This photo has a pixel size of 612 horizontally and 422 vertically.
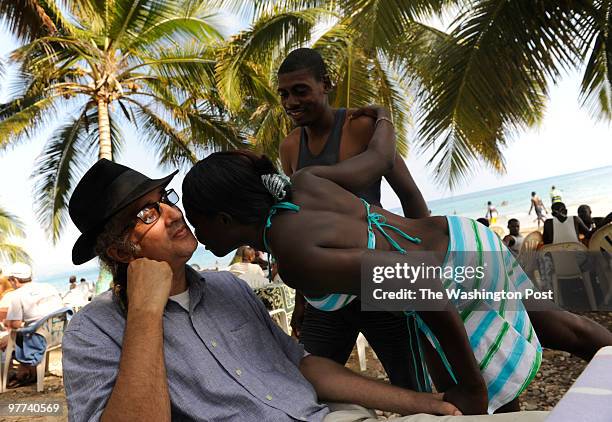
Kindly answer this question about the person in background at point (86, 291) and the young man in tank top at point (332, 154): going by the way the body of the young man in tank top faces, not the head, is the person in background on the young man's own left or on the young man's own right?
on the young man's own right

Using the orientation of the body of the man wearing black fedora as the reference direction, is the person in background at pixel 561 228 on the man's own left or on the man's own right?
on the man's own left

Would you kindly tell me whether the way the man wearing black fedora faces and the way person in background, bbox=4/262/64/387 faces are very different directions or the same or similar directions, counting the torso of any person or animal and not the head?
very different directions

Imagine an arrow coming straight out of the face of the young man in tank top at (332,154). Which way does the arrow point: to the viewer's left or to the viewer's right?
to the viewer's left

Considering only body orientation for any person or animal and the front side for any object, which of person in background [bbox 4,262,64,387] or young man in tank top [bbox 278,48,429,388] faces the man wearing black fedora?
the young man in tank top

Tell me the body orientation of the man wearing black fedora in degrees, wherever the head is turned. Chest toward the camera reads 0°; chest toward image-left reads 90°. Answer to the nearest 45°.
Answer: approximately 315°

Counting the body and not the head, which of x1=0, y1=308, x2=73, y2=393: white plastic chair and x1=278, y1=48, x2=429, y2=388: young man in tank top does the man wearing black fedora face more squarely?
the young man in tank top

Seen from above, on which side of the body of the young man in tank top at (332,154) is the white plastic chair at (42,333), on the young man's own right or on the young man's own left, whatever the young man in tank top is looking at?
on the young man's own right
